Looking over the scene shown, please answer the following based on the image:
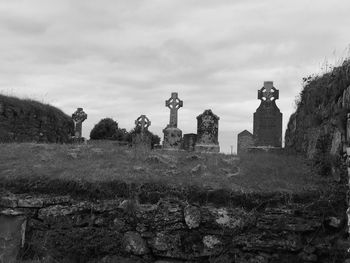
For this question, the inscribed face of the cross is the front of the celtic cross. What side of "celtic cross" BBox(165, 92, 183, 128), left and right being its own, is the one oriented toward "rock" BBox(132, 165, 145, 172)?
front

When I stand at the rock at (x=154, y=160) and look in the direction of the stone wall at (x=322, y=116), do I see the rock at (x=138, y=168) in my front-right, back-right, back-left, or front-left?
back-right

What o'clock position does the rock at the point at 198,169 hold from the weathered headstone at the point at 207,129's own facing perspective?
The rock is roughly at 12 o'clock from the weathered headstone.

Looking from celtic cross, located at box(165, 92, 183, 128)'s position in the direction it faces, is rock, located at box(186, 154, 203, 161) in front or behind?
in front

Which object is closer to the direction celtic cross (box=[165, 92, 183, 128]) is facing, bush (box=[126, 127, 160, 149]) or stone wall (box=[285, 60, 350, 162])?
the stone wall

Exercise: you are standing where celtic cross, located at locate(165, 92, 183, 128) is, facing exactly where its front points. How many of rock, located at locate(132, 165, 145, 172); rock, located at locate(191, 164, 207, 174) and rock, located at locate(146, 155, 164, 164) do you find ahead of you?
3

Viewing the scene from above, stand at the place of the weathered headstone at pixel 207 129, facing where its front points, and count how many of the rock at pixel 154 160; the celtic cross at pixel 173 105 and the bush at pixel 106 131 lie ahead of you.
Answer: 1

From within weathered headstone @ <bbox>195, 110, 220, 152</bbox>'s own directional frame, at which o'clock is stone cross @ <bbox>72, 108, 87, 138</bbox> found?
The stone cross is roughly at 4 o'clock from the weathered headstone.

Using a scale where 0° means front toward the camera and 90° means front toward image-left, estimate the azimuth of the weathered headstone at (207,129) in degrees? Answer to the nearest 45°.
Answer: approximately 0°

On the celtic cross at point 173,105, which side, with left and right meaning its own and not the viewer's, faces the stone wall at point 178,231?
front

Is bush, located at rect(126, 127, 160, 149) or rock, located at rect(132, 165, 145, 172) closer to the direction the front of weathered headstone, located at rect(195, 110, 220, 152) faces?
the rock

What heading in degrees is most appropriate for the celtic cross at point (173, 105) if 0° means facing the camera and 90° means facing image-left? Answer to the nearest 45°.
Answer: approximately 0°

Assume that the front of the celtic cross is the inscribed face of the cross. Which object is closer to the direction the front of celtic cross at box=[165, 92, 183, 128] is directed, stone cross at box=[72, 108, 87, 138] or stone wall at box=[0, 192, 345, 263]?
the stone wall

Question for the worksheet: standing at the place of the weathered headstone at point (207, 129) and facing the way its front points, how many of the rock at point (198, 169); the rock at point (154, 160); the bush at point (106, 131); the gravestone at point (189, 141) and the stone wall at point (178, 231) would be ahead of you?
3
